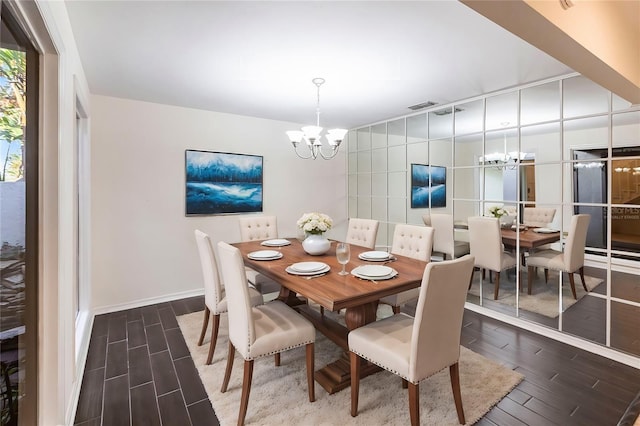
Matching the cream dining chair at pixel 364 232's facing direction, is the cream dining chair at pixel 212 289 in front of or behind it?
in front

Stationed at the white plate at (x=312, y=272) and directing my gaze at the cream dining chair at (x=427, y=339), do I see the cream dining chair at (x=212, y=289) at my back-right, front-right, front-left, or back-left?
back-right

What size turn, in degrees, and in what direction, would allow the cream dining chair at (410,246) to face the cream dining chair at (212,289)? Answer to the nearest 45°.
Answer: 0° — it already faces it

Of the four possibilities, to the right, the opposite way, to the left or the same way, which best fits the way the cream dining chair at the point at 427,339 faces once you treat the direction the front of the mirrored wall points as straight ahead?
to the right

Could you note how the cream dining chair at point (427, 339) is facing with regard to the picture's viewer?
facing away from the viewer and to the left of the viewer

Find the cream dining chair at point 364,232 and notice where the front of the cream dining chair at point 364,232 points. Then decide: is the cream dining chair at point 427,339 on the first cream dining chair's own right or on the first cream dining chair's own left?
on the first cream dining chair's own left

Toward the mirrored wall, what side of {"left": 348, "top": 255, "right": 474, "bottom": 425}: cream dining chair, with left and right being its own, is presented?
right

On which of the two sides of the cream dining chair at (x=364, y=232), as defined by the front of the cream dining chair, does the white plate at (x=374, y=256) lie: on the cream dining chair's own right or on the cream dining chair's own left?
on the cream dining chair's own left

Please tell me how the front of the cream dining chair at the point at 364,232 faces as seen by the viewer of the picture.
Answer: facing the viewer and to the left of the viewer
